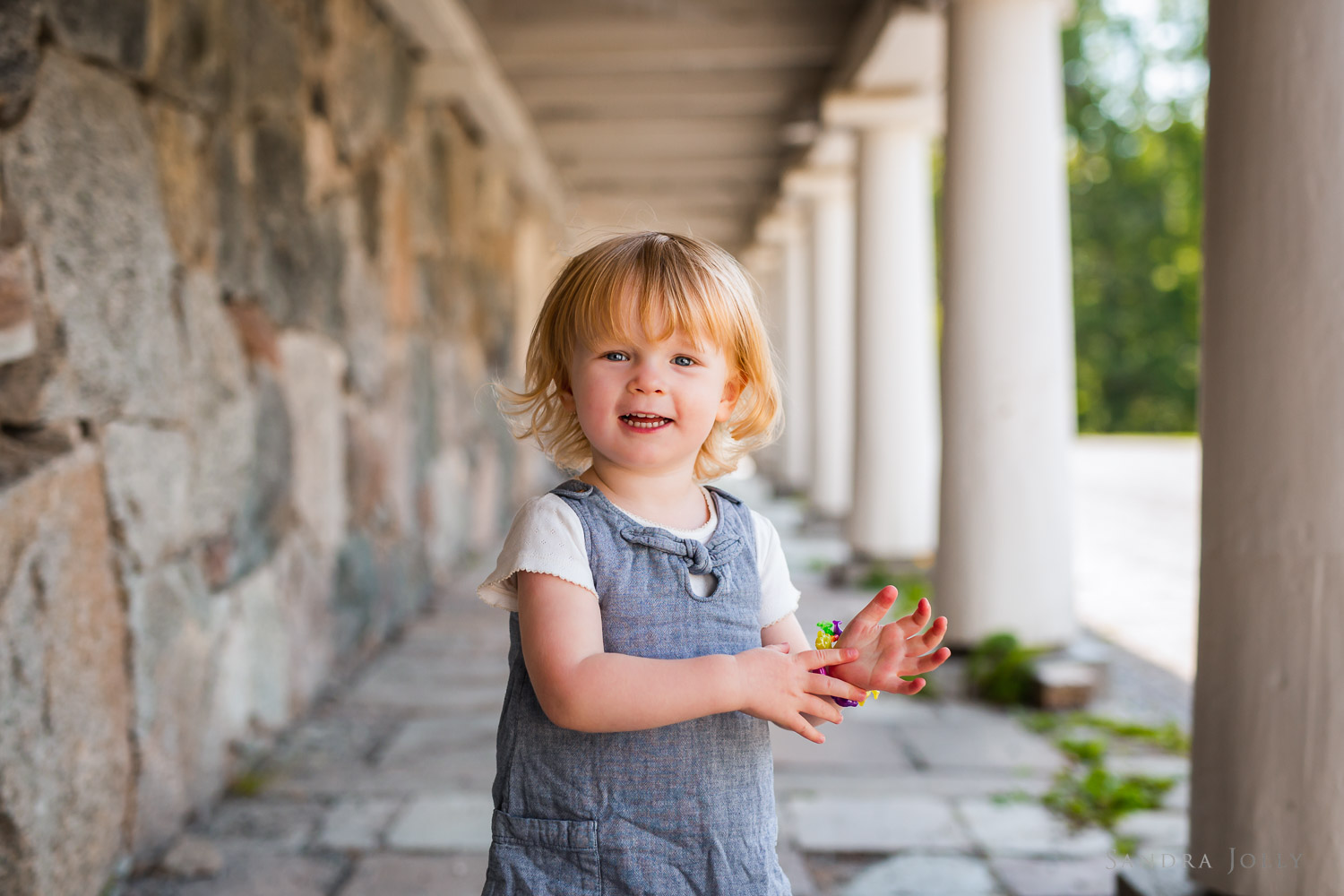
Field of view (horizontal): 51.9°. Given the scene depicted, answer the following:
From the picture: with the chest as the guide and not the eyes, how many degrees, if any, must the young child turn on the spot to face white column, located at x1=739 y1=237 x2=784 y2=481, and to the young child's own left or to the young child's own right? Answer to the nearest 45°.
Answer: approximately 135° to the young child's own left

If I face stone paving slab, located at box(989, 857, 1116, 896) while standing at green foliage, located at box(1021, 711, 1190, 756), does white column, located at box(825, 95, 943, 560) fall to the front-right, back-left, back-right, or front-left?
back-right

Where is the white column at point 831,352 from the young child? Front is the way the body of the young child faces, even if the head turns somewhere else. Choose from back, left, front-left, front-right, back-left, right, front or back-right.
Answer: back-left

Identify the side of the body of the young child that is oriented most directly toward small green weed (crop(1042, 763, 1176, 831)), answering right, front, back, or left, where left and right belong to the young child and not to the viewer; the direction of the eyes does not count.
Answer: left

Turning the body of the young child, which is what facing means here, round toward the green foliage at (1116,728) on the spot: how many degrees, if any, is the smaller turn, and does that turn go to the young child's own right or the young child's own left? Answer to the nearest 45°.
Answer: approximately 90° to the young child's own left

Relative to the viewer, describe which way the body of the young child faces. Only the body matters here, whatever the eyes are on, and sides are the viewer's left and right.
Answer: facing the viewer and to the right of the viewer

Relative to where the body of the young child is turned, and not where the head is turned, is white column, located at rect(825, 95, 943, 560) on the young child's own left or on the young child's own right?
on the young child's own left

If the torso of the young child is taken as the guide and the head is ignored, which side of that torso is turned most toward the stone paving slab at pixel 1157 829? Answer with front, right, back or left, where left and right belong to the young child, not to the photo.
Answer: left
